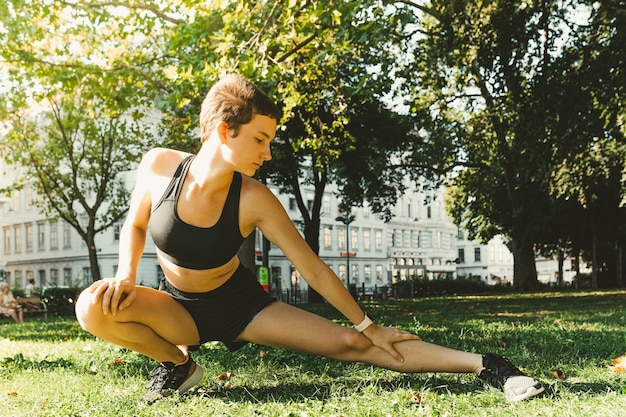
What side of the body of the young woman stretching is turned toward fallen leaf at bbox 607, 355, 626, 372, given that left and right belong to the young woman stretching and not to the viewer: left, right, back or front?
left

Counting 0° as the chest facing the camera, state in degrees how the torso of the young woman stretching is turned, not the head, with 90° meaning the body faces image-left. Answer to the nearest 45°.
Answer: approximately 0°

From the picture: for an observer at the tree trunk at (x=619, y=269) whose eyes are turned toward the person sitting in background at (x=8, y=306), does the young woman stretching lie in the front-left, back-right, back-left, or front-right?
front-left

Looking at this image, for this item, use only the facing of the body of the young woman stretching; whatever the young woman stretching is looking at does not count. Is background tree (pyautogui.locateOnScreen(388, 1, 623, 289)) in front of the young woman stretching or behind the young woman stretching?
behind

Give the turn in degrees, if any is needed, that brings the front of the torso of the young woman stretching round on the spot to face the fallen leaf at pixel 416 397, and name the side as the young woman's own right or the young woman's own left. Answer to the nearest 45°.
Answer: approximately 90° to the young woman's own left

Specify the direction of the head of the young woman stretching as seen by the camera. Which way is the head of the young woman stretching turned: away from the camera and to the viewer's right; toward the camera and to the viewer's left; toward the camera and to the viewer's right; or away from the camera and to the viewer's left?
toward the camera and to the viewer's right

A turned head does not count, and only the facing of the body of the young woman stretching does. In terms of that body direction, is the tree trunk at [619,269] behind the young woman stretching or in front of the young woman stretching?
behind

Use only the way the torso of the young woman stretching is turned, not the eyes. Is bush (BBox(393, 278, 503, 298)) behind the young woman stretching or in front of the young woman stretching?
behind

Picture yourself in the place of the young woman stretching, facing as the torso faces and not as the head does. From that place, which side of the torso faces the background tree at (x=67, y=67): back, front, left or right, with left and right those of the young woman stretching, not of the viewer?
back
